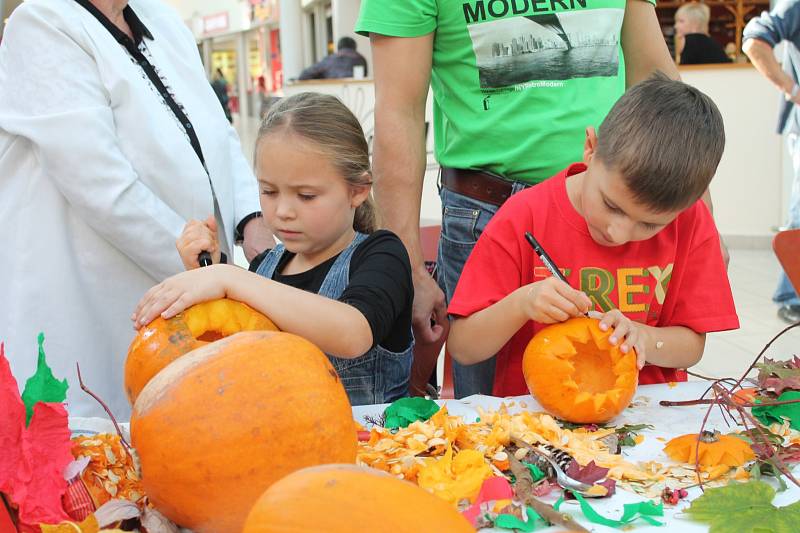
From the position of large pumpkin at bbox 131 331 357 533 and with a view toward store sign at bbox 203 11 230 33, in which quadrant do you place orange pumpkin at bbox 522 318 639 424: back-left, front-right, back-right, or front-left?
front-right

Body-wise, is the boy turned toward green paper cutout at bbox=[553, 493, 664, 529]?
yes

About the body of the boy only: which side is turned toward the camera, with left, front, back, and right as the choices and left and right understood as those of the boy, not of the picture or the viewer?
front

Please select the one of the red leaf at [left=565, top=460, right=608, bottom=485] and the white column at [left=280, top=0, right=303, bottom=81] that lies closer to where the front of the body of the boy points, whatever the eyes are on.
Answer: the red leaf

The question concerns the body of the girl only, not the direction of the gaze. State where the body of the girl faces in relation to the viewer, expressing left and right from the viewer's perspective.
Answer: facing the viewer and to the left of the viewer

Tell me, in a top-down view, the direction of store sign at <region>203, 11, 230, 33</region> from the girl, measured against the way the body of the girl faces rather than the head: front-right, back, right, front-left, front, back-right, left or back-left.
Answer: back-right

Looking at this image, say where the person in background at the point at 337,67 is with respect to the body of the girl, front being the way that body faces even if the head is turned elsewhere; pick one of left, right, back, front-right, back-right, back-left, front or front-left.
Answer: back-right

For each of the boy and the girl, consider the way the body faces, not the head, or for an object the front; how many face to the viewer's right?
0

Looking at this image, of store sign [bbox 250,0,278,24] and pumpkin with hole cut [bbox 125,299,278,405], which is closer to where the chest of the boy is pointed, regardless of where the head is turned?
the pumpkin with hole cut

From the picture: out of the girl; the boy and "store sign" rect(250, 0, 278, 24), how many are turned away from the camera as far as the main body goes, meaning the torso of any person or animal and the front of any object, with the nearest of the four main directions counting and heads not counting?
0

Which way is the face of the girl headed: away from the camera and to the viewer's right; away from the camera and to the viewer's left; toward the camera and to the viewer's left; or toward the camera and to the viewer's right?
toward the camera and to the viewer's left

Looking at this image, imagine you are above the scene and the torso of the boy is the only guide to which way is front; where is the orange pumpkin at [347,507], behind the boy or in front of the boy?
in front

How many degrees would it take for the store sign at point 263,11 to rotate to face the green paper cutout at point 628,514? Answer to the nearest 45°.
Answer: approximately 45° to its left

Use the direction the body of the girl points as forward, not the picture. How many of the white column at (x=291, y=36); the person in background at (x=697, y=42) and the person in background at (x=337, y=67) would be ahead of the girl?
0

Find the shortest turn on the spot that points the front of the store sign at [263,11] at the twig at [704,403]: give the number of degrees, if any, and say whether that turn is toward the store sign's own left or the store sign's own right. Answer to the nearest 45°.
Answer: approximately 45° to the store sign's own left

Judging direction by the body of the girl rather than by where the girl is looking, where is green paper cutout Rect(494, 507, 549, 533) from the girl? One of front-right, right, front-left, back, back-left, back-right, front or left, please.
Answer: front-left
